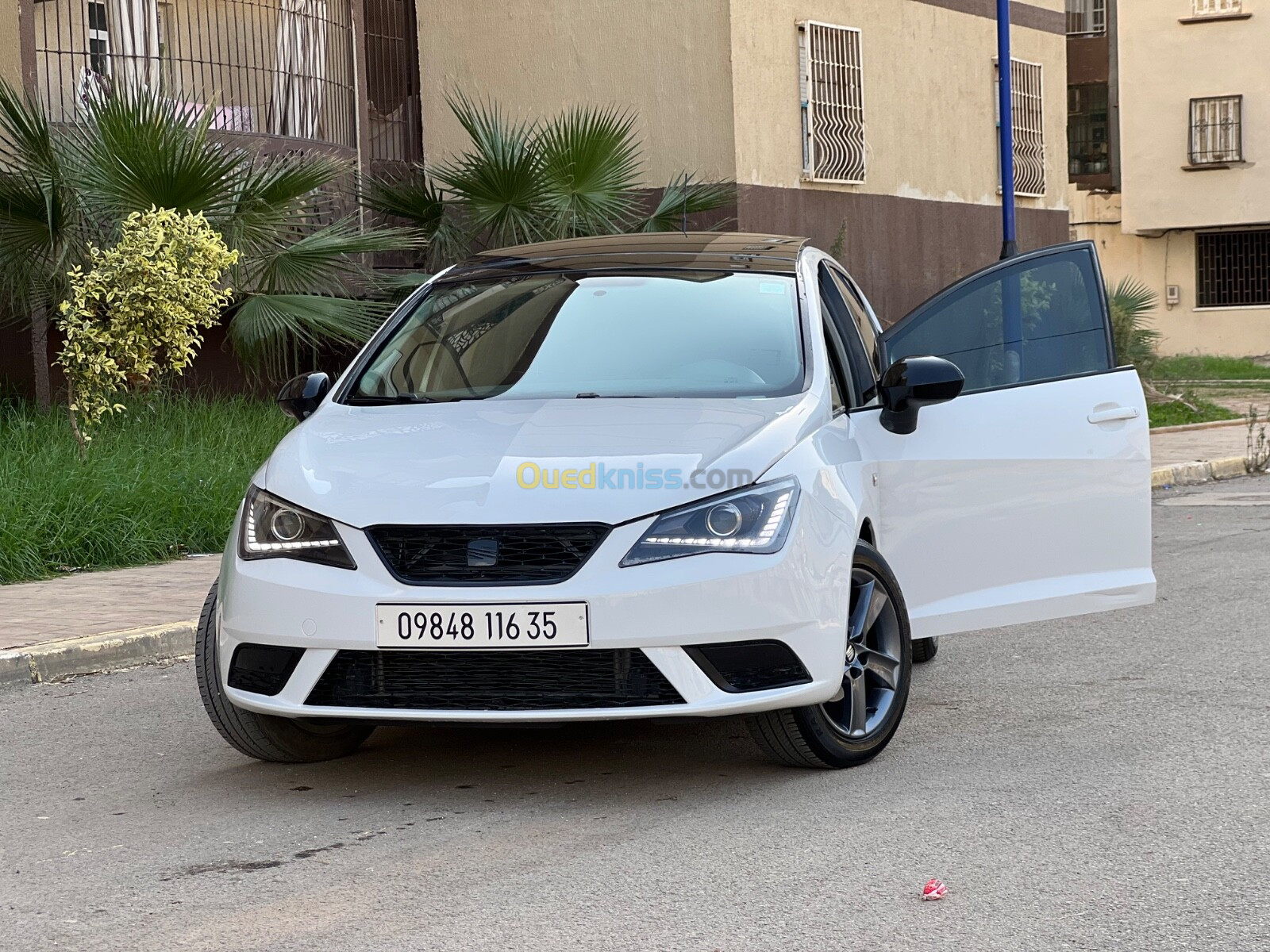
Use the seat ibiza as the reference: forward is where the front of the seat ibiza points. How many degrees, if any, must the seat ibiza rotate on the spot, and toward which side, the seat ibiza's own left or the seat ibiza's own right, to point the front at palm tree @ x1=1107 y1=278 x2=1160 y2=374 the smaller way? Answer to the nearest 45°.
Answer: approximately 180°

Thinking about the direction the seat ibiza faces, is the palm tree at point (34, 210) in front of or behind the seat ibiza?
behind

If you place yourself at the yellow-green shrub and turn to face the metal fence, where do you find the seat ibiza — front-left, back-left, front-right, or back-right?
back-right

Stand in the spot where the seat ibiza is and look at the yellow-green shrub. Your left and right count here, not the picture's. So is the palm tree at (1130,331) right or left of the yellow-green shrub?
right

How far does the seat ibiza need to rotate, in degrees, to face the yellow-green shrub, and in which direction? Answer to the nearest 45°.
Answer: approximately 135° to its right

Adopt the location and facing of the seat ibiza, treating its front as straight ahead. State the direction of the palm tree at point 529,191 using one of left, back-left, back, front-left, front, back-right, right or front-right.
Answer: back

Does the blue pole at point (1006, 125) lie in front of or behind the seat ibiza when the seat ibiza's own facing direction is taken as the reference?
behind

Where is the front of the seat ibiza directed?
toward the camera
